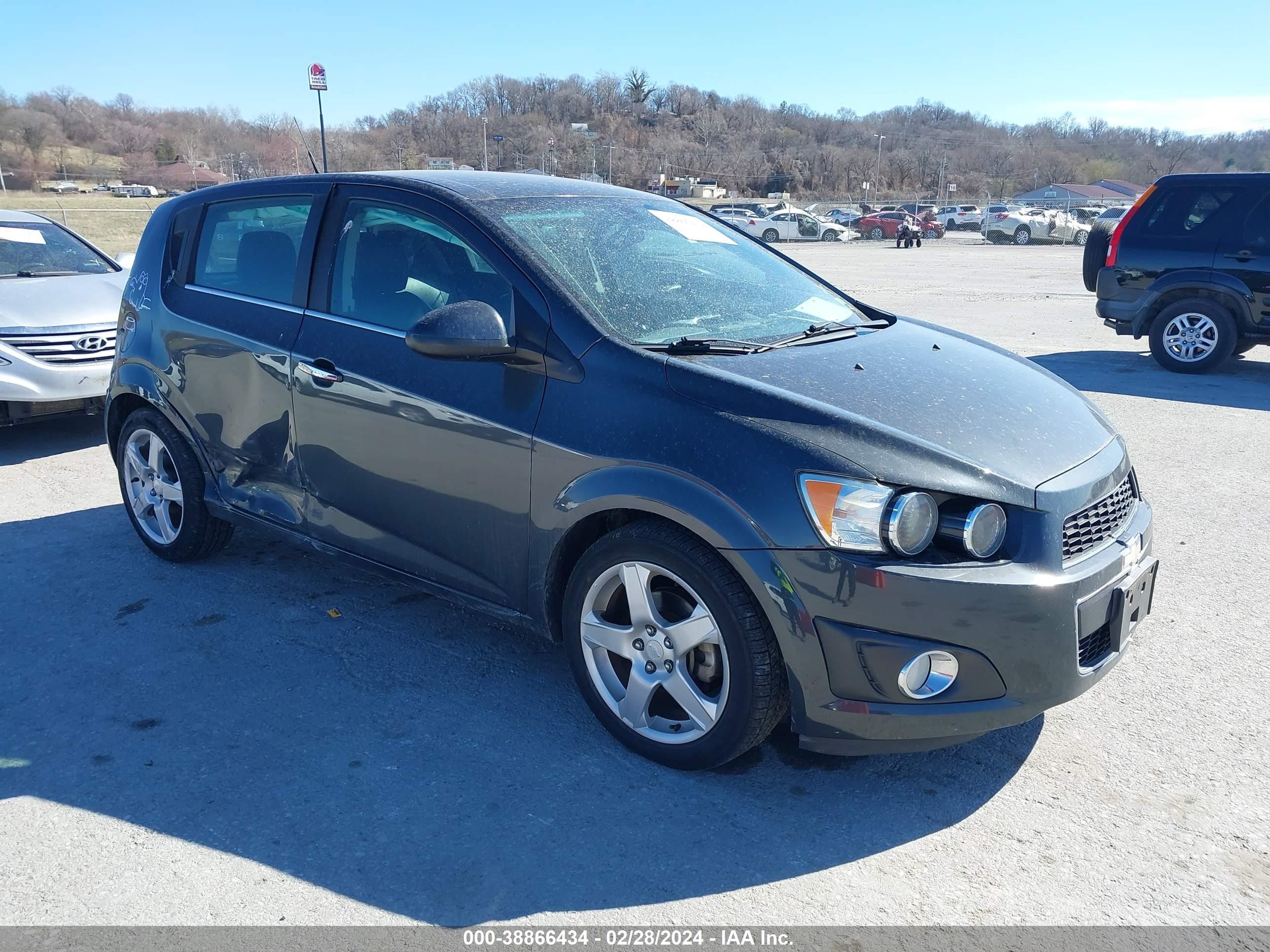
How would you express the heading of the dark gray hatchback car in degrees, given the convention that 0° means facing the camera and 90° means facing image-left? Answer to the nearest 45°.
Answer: approximately 315°

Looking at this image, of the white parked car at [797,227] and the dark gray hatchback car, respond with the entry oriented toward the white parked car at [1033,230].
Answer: the white parked car at [797,227]

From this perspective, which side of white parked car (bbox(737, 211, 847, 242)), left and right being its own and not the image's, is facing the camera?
right

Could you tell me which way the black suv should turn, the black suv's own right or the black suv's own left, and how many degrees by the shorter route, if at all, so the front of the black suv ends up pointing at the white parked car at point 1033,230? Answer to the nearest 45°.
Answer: approximately 90° to the black suv's own left
